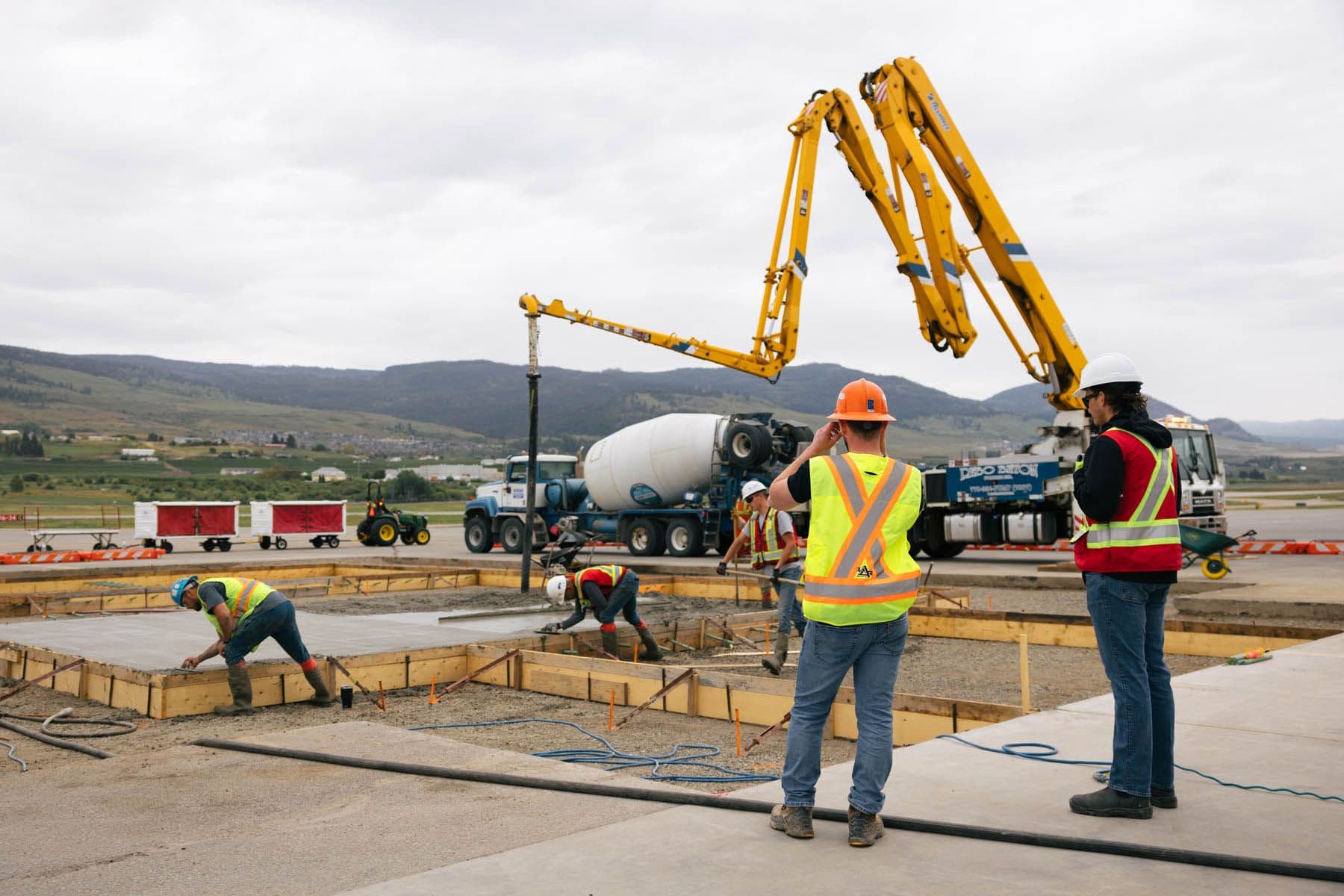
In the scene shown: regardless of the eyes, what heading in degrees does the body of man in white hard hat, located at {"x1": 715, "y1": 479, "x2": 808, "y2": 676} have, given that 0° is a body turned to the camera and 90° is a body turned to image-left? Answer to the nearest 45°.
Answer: approximately 45°

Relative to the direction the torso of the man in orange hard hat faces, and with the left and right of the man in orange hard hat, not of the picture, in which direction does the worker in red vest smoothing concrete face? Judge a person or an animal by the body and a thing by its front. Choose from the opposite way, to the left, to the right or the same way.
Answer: to the left

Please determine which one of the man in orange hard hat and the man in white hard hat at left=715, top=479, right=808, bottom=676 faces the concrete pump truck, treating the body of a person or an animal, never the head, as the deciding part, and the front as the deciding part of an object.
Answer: the man in orange hard hat

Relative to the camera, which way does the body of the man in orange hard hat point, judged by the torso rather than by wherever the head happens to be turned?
away from the camera

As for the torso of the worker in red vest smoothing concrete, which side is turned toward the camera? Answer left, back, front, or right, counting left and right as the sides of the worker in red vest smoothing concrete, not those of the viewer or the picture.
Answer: left

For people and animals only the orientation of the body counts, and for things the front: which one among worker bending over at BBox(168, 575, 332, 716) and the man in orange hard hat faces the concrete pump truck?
the man in orange hard hat

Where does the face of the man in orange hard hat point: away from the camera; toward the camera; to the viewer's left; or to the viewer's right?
away from the camera

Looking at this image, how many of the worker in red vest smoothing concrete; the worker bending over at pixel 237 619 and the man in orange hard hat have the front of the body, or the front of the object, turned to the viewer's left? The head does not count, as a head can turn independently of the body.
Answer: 2

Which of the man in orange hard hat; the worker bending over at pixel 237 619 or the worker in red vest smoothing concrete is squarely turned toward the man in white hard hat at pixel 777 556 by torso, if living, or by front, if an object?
the man in orange hard hat

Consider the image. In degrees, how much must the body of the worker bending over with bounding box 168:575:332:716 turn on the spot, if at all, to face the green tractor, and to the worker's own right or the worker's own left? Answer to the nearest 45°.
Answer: approximately 90° to the worker's own right

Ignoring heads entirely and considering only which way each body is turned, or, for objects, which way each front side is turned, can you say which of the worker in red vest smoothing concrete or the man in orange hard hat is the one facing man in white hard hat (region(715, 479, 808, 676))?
the man in orange hard hat

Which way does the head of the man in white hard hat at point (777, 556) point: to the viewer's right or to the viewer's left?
to the viewer's left

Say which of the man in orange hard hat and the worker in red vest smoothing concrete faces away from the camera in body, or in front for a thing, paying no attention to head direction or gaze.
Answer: the man in orange hard hat

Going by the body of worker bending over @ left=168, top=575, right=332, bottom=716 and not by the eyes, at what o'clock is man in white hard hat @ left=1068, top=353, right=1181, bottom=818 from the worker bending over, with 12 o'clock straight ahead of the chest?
The man in white hard hat is roughly at 8 o'clock from the worker bending over.
